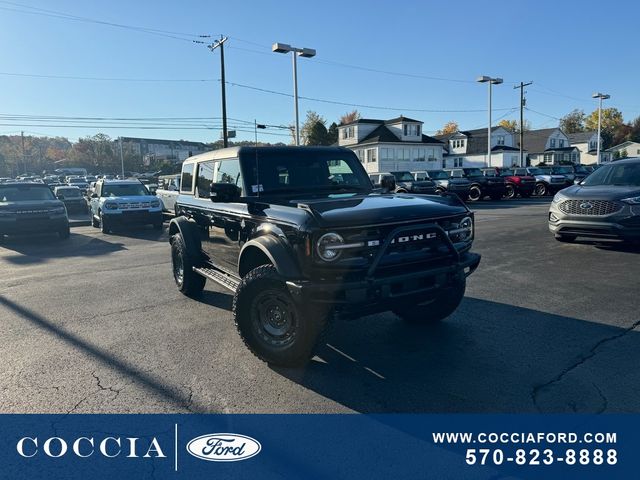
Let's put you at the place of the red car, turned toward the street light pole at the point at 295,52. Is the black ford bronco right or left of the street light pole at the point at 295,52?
left

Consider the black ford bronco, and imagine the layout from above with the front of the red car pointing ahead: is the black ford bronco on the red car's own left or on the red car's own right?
on the red car's own right

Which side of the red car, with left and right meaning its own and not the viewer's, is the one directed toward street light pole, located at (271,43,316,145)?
right

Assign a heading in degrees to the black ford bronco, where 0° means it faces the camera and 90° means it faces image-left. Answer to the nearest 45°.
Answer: approximately 315°

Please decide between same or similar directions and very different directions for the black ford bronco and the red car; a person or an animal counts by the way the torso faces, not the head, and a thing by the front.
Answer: same or similar directions

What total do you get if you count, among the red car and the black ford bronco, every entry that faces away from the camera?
0

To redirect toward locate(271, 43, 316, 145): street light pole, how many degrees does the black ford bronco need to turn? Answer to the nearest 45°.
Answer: approximately 135° to its left
